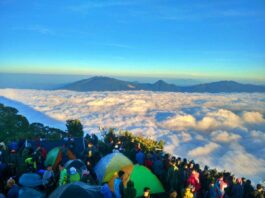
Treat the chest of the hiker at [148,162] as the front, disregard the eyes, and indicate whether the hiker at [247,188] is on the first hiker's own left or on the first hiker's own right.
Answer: on the first hiker's own right

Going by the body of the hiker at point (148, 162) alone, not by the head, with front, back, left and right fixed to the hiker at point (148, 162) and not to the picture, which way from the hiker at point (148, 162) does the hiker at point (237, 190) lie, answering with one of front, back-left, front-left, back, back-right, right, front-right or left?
back-right

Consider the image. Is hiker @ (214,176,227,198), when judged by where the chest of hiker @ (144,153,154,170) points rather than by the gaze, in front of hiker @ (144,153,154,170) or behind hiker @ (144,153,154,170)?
behind

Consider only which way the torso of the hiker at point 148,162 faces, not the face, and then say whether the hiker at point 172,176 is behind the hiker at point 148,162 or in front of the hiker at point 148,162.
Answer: behind

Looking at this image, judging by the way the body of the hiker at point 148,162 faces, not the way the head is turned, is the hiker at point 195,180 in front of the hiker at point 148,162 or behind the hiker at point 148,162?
behind

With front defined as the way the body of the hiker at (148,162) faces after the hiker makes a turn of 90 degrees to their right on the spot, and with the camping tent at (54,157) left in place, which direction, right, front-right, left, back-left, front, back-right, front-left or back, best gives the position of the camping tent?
back

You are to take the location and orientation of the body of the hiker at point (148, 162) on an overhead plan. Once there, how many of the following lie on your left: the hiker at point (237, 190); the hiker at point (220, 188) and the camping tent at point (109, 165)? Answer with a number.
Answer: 1

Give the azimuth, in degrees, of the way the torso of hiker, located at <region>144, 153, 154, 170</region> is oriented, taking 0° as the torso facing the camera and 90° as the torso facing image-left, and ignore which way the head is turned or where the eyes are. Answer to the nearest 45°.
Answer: approximately 180°

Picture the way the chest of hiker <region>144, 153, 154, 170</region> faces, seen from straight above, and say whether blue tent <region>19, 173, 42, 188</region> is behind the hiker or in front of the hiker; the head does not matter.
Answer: behind

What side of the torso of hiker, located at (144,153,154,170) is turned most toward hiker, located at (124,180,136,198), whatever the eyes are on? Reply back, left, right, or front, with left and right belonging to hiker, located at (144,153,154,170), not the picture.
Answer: back

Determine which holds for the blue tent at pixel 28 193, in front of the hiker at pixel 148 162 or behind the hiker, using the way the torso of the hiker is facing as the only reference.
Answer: behind
